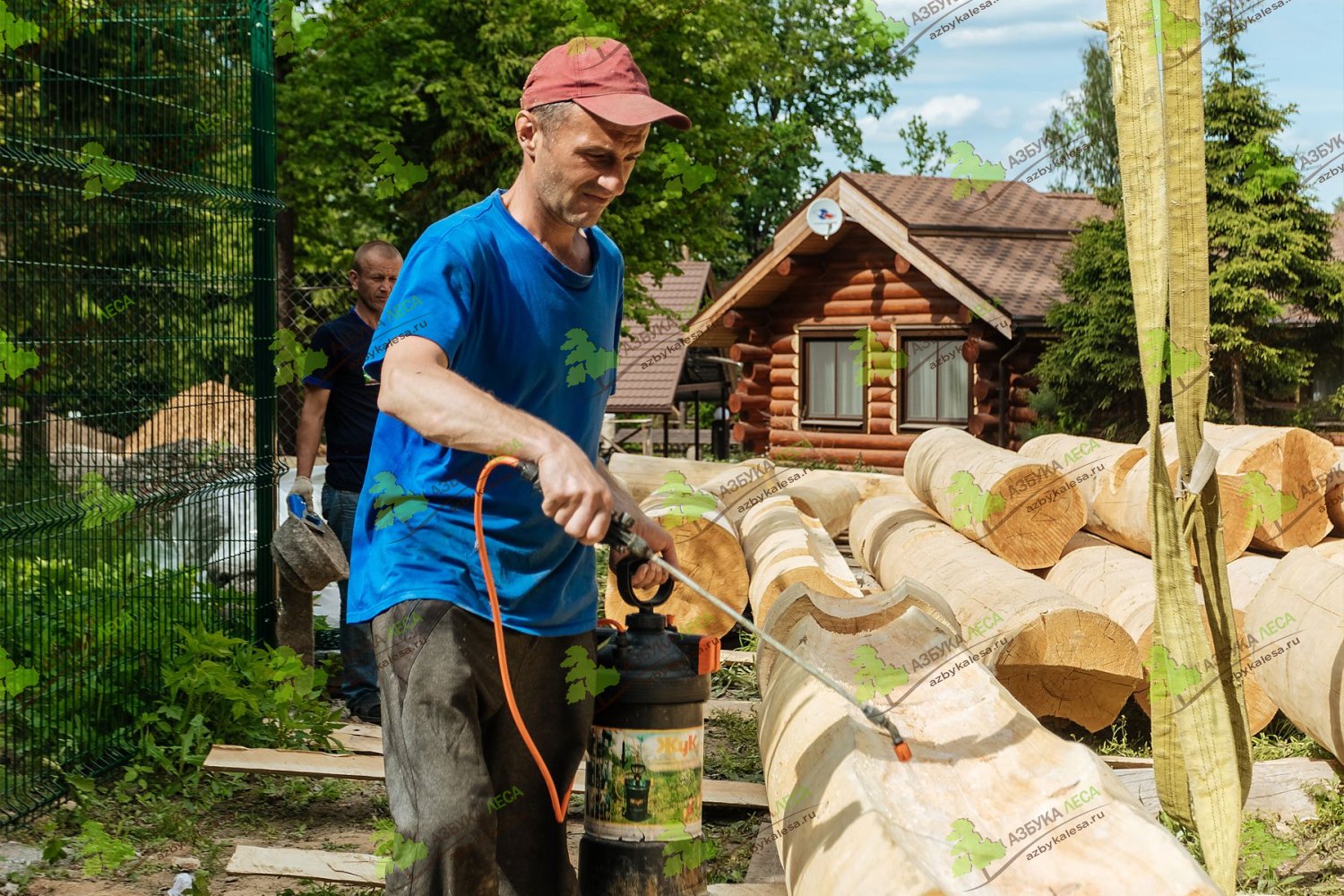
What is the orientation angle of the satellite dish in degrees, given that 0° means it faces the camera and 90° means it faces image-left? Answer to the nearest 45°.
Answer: approximately 0°

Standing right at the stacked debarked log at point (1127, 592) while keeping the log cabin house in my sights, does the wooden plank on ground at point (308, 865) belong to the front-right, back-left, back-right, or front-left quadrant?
back-left

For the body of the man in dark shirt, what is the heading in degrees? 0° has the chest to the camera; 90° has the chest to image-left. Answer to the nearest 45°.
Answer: approximately 315°

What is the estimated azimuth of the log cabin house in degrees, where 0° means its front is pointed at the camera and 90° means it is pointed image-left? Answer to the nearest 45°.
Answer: approximately 45°

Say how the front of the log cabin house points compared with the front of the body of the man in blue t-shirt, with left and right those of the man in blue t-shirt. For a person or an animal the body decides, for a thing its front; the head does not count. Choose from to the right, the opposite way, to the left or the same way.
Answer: to the right

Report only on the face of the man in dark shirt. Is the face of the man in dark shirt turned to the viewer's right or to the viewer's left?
to the viewer's right

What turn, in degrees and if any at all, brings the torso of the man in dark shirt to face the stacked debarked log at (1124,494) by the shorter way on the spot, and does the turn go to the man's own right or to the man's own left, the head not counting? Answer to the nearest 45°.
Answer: approximately 45° to the man's own left

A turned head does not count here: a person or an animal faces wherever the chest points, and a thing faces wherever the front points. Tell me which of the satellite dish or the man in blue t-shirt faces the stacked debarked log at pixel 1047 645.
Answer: the satellite dish

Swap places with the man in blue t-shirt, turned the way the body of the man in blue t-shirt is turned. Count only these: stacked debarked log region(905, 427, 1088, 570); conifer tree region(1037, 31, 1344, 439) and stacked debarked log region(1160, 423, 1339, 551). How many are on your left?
3

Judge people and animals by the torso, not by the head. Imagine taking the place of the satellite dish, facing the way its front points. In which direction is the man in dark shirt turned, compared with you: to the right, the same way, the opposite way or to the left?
the same way

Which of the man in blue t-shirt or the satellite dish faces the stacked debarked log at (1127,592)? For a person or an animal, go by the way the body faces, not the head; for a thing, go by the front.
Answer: the satellite dish

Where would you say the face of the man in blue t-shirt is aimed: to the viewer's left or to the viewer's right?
to the viewer's right
